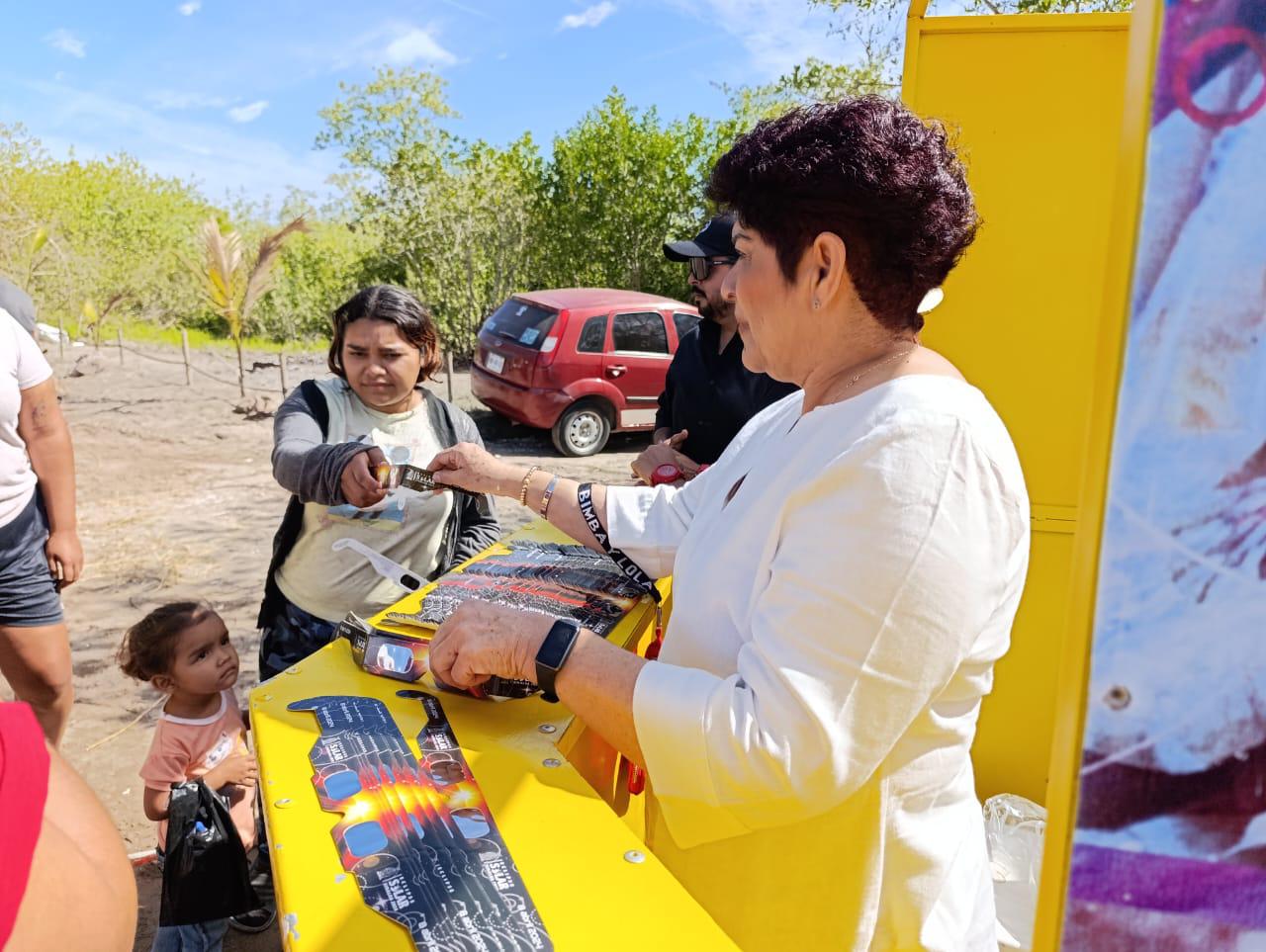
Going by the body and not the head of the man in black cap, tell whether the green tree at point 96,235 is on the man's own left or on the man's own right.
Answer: on the man's own right

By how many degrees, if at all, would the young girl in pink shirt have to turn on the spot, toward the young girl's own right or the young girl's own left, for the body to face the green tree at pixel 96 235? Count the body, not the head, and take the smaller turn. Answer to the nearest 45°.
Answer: approximately 135° to the young girl's own left

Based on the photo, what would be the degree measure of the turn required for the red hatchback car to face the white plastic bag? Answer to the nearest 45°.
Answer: approximately 135° to its right

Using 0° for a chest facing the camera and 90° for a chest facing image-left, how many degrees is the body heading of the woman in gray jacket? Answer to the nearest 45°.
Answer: approximately 0°

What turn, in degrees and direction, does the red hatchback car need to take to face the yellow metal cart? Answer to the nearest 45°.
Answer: approximately 135° to its right

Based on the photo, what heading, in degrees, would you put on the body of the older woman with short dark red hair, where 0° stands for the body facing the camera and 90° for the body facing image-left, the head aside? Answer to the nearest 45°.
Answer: approximately 90°

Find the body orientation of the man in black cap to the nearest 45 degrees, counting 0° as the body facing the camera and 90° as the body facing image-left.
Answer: approximately 45°

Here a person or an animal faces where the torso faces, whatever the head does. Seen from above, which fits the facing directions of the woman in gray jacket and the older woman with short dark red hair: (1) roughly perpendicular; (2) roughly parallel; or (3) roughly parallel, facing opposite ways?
roughly perpendicular

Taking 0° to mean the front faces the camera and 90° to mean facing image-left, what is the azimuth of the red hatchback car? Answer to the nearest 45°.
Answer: approximately 225°

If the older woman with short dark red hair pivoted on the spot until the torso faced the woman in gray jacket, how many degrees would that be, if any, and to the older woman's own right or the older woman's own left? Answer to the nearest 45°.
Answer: approximately 45° to the older woman's own right

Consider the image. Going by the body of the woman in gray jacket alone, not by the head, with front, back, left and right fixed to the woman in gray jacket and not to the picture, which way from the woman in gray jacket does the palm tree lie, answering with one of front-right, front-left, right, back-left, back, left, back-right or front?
back

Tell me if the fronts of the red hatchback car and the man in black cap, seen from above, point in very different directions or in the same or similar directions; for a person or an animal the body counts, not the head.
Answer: very different directions

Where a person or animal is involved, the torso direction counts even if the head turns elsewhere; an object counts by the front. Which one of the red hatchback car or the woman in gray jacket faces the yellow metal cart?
the woman in gray jacket

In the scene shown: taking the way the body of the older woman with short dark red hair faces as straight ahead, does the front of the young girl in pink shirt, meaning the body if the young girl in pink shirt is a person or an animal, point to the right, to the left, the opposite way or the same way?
the opposite way
